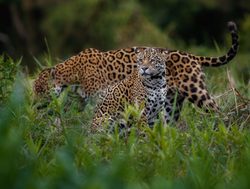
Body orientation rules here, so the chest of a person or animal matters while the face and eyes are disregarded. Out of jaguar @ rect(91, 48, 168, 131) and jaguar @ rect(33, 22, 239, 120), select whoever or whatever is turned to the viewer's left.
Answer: jaguar @ rect(33, 22, 239, 120)

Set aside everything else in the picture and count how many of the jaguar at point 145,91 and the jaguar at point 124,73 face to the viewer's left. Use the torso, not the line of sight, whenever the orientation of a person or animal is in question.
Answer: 1

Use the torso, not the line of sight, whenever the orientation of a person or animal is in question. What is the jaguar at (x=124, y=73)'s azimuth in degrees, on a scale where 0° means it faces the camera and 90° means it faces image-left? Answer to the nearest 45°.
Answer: approximately 90°

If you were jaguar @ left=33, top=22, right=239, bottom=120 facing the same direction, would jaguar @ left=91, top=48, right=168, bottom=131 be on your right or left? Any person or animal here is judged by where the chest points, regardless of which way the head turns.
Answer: on your left

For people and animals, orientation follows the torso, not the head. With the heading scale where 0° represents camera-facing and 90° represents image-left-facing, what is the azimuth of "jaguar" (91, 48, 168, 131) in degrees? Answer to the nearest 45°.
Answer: approximately 315°
